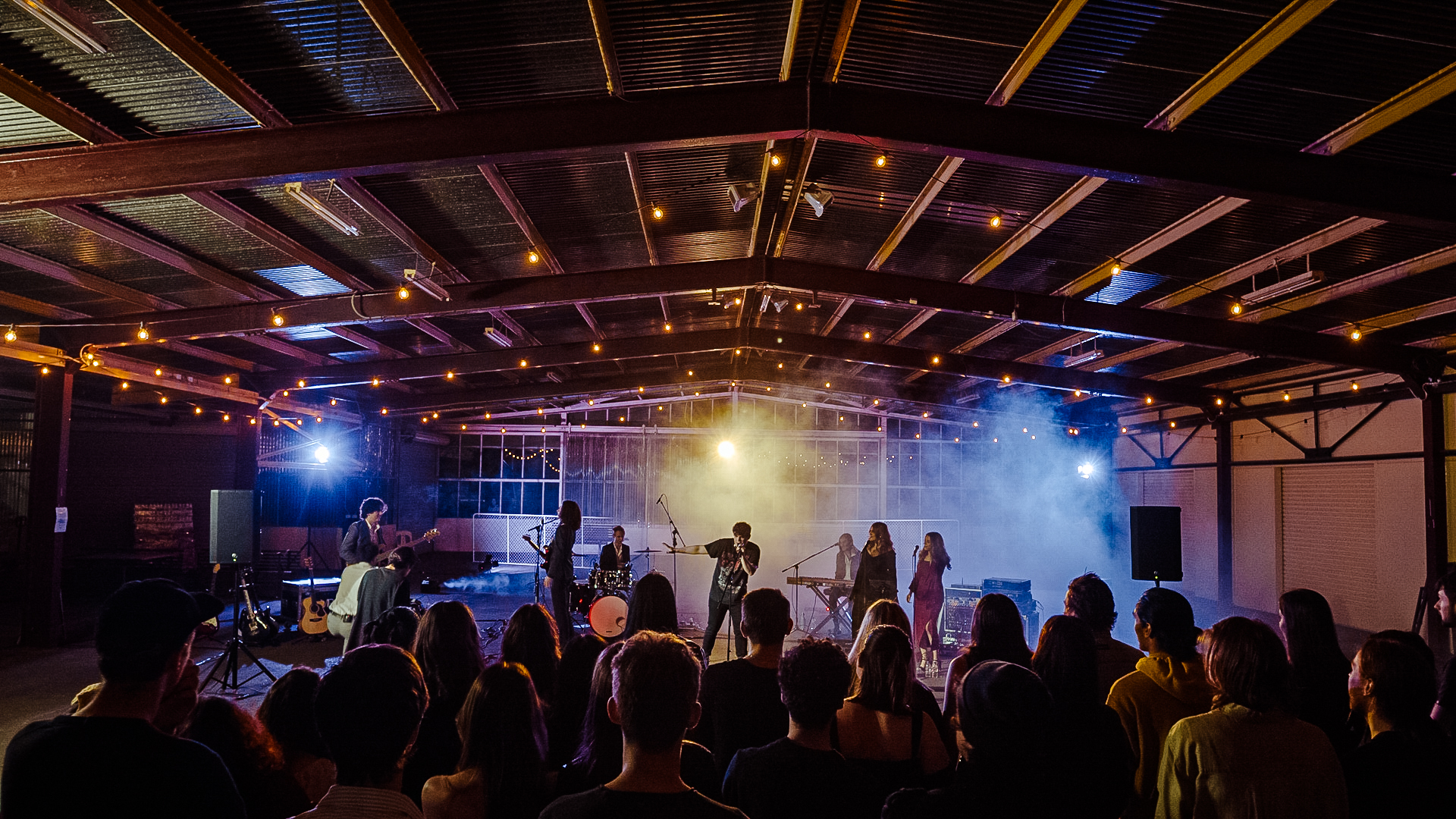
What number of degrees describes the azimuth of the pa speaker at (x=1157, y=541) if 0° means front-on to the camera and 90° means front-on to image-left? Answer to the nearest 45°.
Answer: approximately 0°

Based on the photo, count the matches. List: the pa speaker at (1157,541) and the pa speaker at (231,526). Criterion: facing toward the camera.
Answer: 2

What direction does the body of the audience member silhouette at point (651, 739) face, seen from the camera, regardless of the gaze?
away from the camera

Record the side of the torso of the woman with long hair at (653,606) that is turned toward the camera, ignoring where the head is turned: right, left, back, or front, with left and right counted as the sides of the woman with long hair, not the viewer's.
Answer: back

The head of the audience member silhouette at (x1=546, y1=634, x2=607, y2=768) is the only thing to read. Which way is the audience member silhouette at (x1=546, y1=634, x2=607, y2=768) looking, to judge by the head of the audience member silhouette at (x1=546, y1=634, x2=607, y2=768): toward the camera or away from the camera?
away from the camera

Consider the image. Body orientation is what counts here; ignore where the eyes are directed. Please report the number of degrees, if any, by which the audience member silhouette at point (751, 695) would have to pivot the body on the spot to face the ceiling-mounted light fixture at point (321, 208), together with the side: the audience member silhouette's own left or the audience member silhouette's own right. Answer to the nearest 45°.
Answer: approximately 45° to the audience member silhouette's own left

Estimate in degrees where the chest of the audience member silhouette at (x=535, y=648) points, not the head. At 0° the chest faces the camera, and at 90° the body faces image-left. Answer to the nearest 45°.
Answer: approximately 180°

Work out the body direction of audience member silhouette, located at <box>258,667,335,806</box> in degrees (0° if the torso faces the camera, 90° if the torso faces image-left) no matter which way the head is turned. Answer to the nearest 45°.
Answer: approximately 180°

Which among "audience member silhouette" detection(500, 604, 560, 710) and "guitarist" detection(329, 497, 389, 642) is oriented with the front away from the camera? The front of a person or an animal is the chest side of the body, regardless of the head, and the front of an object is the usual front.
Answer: the audience member silhouette

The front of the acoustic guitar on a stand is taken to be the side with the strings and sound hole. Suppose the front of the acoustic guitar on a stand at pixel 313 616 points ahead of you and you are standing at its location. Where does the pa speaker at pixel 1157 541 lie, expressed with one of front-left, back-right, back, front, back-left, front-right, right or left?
front-left
